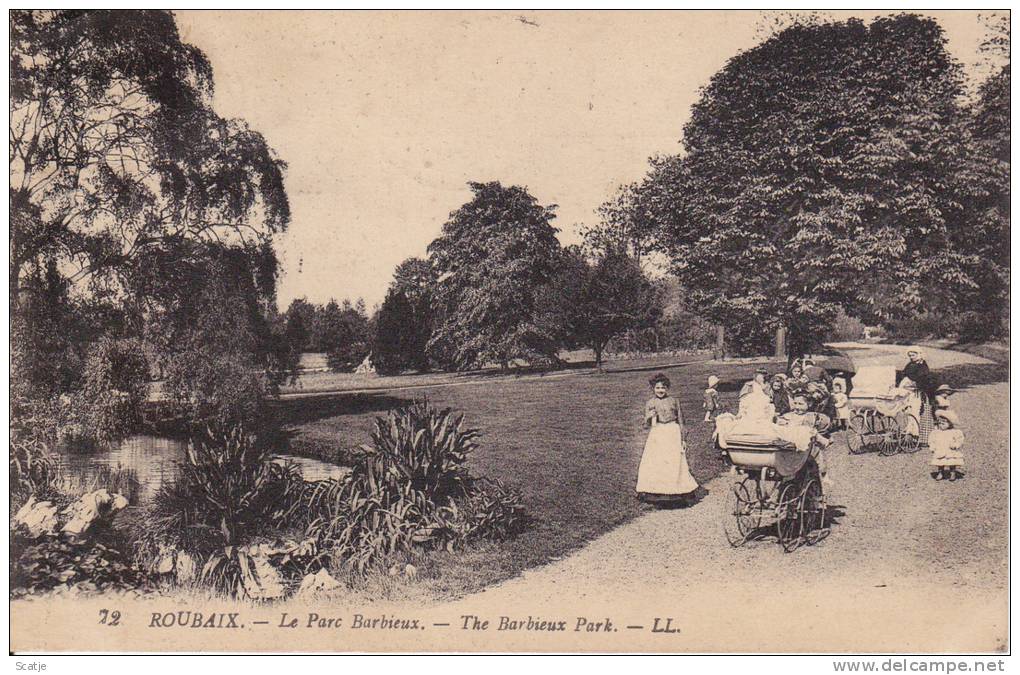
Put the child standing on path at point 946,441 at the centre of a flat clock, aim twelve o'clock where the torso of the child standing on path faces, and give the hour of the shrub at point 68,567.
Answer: The shrub is roughly at 2 o'clock from the child standing on path.

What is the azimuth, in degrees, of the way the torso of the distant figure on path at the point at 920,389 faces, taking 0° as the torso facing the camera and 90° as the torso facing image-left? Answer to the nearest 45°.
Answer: approximately 45°
